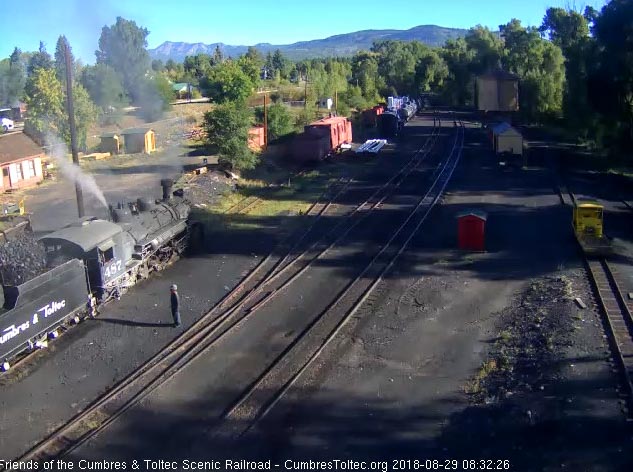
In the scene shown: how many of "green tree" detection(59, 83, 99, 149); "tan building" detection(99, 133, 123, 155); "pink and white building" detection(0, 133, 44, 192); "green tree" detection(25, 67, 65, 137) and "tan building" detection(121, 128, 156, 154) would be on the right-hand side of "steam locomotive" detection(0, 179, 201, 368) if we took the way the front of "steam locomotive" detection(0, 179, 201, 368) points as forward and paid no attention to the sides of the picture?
0

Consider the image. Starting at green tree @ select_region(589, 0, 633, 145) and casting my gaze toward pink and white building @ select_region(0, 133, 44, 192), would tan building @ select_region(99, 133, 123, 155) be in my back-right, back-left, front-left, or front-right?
front-right

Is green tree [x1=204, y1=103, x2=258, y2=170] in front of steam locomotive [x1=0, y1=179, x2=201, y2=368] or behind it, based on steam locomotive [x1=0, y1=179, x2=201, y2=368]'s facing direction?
in front

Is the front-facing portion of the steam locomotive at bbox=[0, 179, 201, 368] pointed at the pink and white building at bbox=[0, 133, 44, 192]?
no

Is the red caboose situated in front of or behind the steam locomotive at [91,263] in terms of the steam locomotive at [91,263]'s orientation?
in front

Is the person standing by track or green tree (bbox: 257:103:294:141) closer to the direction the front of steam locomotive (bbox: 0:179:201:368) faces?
the green tree

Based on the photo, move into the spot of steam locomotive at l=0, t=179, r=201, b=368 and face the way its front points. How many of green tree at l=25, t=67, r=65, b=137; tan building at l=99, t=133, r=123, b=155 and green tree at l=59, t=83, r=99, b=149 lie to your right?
0

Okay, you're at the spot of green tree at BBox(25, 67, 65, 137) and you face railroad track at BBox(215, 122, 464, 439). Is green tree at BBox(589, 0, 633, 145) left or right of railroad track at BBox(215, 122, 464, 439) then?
left

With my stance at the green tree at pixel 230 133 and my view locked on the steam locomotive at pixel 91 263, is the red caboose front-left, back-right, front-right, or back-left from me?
back-left

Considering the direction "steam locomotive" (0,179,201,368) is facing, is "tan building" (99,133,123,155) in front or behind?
in front

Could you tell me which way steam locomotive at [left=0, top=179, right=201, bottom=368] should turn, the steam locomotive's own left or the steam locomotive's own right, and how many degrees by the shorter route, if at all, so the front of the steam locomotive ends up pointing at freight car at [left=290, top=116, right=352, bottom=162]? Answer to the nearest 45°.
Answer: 0° — it already faces it

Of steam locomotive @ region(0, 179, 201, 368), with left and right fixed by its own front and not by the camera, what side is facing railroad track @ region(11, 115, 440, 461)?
right

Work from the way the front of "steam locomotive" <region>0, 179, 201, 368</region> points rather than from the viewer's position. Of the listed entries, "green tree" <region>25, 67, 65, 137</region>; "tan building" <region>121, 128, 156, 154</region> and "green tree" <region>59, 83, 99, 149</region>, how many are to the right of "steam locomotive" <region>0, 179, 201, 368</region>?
0

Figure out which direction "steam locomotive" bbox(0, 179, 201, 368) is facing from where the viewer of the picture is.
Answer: facing away from the viewer and to the right of the viewer

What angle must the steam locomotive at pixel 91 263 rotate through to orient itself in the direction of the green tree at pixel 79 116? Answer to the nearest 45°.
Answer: approximately 45° to its left

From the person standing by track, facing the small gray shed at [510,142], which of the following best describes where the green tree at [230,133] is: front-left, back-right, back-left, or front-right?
front-left

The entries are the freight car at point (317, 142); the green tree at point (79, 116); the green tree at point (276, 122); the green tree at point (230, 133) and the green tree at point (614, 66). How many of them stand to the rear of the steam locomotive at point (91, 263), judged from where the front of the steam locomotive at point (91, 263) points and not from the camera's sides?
0

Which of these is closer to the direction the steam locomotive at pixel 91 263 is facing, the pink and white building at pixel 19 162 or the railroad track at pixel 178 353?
the pink and white building
